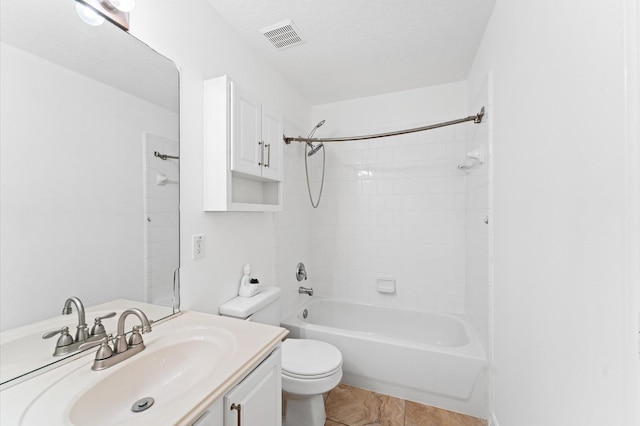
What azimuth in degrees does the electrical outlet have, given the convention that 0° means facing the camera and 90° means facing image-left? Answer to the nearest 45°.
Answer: approximately 315°

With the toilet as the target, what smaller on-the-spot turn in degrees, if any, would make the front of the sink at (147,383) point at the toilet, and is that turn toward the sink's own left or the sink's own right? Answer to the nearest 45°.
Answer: approximately 45° to the sink's own left

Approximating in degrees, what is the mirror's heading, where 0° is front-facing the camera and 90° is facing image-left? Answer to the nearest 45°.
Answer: approximately 315°

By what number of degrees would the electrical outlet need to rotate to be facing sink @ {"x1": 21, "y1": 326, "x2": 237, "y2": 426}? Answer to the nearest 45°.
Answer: approximately 45° to its right

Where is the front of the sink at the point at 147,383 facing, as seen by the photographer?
facing the viewer and to the right of the viewer

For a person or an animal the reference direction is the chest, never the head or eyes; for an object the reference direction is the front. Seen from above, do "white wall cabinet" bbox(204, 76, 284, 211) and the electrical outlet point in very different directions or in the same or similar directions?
same or similar directions

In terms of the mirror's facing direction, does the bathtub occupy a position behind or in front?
in front

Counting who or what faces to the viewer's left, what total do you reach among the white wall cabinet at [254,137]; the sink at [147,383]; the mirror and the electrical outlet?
0

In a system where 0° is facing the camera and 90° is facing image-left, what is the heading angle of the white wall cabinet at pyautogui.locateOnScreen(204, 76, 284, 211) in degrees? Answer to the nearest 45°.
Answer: approximately 315°

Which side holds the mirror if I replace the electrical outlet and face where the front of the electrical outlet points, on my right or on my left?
on my right
